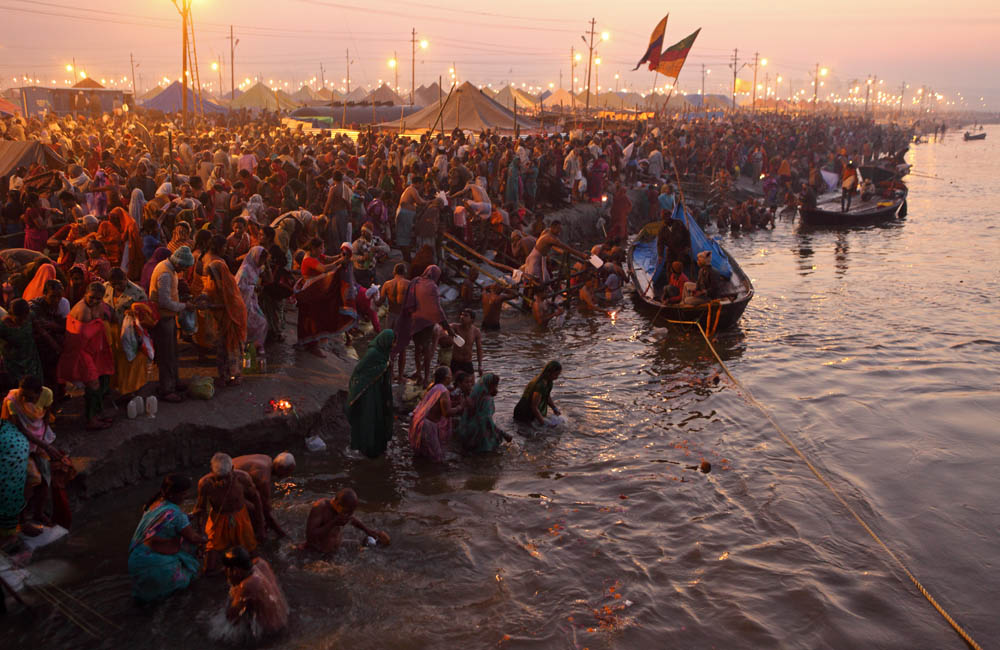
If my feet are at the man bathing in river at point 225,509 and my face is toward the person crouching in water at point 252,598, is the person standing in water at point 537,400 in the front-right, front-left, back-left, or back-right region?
back-left

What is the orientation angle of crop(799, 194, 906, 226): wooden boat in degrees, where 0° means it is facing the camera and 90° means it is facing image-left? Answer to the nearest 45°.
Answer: approximately 270°

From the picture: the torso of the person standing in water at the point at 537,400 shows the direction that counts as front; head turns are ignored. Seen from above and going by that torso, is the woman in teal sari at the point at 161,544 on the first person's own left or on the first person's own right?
on the first person's own right

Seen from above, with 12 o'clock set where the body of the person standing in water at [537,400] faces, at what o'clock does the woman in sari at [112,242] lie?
The woman in sari is roughly at 6 o'clock from the person standing in water.

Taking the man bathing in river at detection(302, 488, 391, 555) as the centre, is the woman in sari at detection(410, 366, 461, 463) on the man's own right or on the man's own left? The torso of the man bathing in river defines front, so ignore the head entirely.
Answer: on the man's own left

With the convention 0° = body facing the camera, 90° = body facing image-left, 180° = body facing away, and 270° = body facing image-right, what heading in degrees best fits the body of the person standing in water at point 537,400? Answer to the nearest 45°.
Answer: approximately 270°

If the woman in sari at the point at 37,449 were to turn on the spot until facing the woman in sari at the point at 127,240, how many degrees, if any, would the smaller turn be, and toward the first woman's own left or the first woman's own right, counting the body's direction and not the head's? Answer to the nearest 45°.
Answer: approximately 135° to the first woman's own left

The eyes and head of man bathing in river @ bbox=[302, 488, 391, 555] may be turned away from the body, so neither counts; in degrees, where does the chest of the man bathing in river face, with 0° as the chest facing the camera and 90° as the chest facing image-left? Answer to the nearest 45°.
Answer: approximately 270°
